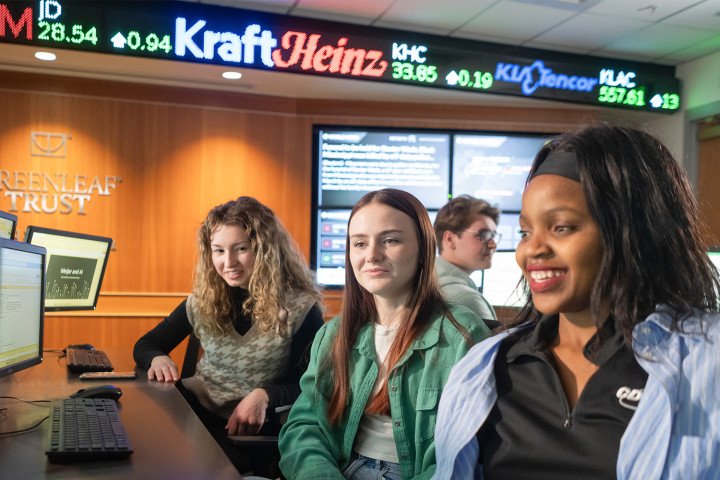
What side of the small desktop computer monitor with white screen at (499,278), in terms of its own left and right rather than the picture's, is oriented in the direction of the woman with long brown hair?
front

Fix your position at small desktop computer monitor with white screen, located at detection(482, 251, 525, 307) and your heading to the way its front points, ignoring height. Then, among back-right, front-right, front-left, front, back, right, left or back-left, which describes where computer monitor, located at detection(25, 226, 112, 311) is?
front-right

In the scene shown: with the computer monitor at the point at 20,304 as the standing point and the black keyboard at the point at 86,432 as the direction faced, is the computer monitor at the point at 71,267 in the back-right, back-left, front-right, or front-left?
back-left

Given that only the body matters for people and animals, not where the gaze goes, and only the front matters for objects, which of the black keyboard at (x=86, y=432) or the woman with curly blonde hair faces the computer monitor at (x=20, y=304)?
the woman with curly blonde hair

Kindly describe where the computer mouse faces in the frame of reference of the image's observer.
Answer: facing to the left of the viewer

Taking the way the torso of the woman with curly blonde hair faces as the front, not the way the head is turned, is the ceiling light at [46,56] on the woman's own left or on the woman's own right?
on the woman's own right

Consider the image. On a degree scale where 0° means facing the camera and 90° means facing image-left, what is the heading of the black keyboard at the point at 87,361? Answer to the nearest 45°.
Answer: approximately 270°

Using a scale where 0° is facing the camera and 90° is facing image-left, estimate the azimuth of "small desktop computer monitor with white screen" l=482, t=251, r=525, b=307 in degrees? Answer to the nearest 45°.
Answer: approximately 0°

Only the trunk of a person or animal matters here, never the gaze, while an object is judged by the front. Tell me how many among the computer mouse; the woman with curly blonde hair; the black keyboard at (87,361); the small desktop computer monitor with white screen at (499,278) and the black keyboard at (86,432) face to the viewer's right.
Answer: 2
